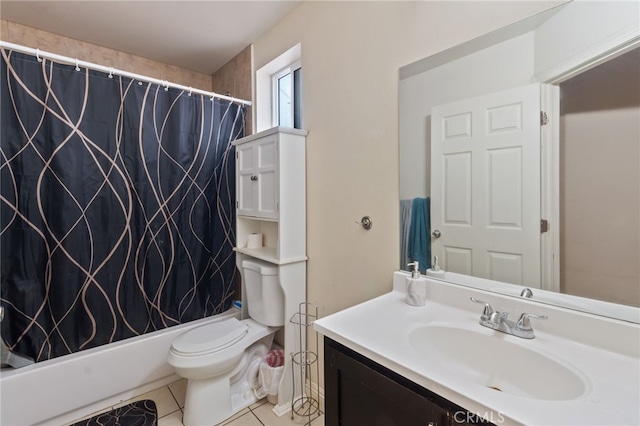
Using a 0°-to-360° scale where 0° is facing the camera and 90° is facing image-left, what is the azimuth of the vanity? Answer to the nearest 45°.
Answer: approximately 45°

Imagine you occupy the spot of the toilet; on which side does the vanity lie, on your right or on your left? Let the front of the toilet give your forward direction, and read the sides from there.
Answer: on your left

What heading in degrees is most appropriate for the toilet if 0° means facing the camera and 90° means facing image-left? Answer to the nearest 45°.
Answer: approximately 45°

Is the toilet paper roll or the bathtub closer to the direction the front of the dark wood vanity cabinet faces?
the bathtub

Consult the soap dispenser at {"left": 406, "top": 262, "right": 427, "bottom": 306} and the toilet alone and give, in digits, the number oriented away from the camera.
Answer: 0

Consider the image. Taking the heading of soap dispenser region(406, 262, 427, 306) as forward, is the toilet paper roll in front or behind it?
in front

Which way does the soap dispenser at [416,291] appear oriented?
to the viewer's left

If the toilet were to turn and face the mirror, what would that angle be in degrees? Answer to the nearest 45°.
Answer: approximately 90° to its left

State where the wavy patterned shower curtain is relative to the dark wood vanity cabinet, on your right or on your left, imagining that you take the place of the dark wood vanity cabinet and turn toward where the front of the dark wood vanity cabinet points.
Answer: on your right

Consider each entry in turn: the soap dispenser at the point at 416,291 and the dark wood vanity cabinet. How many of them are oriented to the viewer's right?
0
